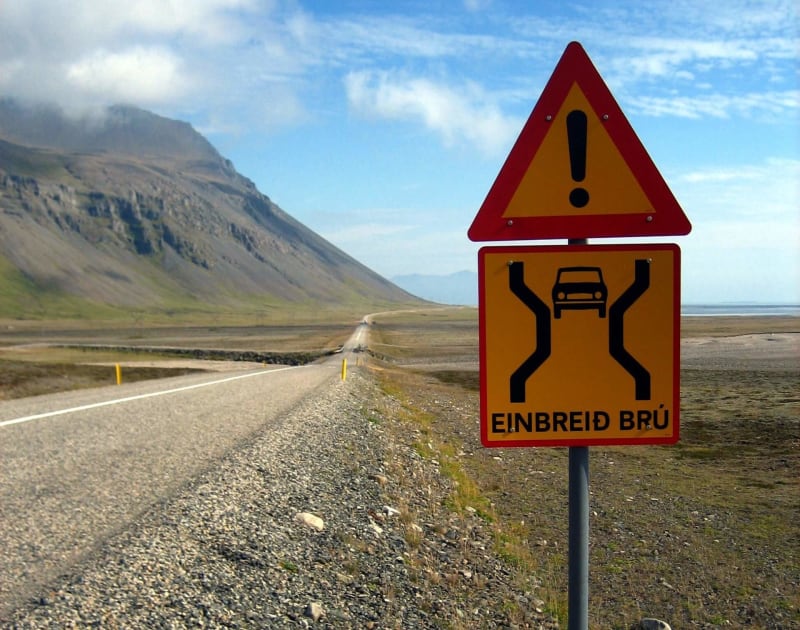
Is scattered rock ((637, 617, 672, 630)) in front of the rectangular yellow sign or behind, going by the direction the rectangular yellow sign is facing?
behind

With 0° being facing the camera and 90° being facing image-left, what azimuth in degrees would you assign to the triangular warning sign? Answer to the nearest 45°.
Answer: approximately 0°

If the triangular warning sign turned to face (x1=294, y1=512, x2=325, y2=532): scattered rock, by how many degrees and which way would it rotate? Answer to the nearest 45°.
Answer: approximately 135° to its right

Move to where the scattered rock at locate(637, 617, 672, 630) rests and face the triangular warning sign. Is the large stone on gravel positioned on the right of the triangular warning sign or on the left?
right

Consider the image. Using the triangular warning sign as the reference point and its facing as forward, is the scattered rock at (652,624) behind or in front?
behind

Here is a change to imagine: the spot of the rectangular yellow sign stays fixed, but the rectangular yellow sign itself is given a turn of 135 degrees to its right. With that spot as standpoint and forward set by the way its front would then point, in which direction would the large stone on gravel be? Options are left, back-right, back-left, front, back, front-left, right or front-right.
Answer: front
